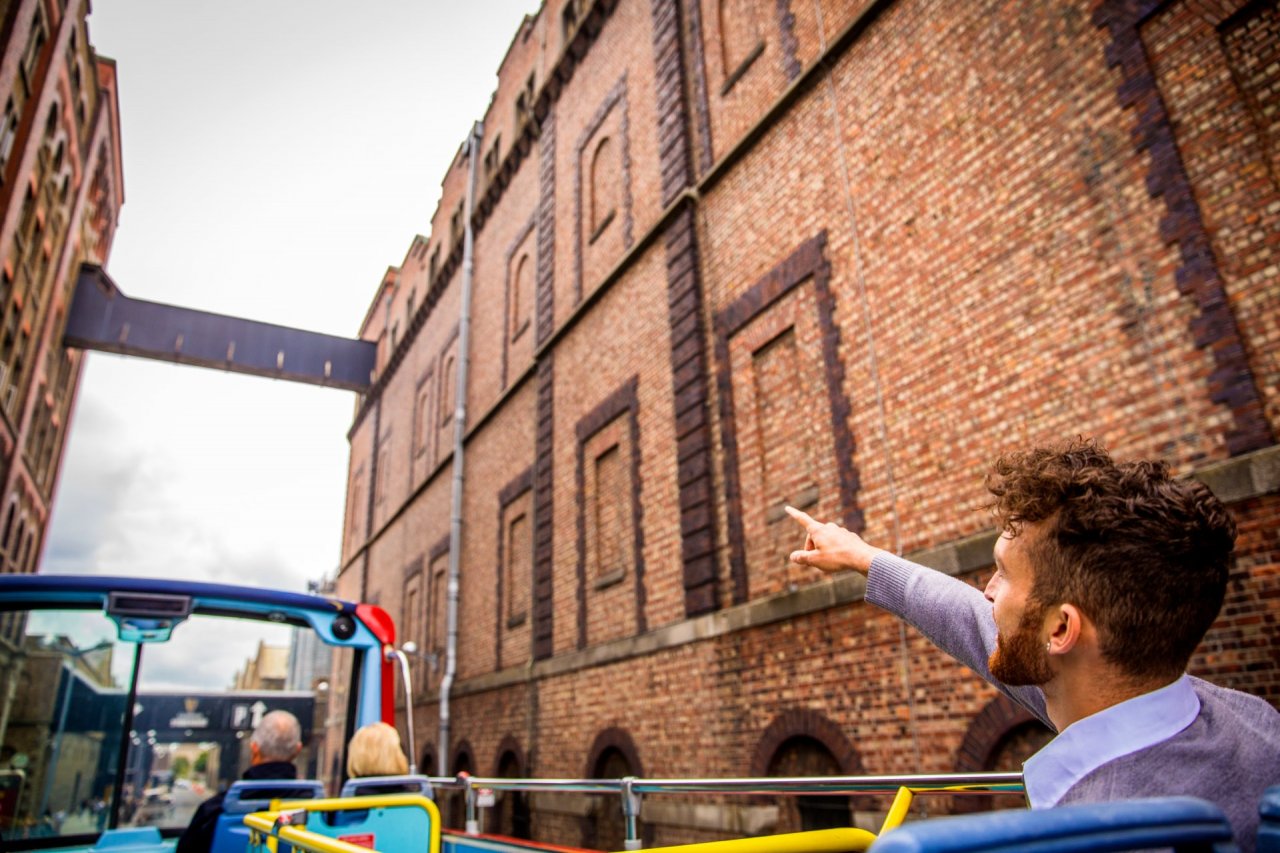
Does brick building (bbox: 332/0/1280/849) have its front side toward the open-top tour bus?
yes

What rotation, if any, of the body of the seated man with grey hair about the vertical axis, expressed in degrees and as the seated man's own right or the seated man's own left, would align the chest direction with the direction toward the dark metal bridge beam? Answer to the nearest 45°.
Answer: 0° — they already face it

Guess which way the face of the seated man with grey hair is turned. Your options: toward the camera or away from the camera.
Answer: away from the camera

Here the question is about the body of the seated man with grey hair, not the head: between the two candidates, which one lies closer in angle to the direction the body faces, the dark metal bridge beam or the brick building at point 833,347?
the dark metal bridge beam

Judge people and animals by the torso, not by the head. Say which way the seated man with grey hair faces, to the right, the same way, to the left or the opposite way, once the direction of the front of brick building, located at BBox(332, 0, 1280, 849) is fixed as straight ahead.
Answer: to the right

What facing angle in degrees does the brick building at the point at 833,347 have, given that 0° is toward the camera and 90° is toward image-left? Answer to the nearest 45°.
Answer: approximately 45°

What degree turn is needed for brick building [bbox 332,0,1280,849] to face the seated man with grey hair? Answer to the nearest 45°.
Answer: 0° — it already faces them

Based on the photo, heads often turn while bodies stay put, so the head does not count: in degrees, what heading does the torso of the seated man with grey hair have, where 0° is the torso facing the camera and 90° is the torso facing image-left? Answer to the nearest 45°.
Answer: approximately 180°

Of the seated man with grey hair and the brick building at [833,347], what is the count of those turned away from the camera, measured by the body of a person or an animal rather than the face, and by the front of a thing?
1
